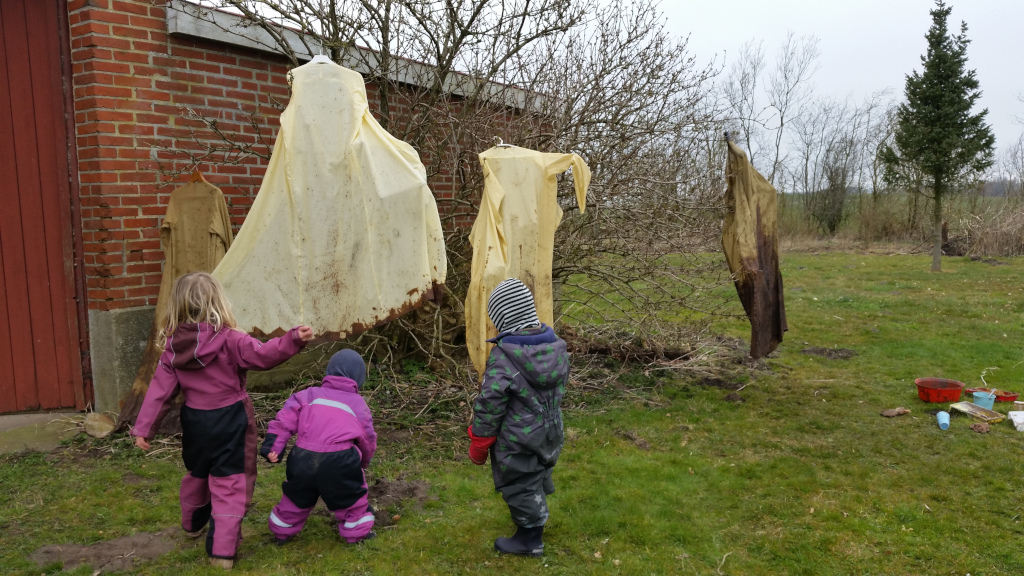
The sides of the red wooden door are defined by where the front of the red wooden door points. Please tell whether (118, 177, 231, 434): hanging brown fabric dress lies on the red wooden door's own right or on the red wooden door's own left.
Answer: on the red wooden door's own left

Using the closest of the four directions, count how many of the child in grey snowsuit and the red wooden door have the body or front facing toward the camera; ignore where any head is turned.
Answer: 1

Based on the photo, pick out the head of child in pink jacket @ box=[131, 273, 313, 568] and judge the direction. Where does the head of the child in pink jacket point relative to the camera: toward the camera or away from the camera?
away from the camera

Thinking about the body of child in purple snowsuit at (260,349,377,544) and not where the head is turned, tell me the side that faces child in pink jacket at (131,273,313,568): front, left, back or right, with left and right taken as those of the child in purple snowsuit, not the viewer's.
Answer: left

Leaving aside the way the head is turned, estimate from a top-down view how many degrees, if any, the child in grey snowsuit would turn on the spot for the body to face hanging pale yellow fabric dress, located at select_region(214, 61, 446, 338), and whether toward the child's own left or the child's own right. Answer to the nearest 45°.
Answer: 0° — they already face it

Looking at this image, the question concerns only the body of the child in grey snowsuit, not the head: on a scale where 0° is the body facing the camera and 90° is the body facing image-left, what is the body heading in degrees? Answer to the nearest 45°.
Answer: approximately 135°

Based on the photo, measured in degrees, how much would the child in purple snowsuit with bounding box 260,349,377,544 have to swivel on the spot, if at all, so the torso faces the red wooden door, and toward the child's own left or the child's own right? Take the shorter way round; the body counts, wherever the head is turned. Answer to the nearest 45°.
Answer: approximately 45° to the child's own left

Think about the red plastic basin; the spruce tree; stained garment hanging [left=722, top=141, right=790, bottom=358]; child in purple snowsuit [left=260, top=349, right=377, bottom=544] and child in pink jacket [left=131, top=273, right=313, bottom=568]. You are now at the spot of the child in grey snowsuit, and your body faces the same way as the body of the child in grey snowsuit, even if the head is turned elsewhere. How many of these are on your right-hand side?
3

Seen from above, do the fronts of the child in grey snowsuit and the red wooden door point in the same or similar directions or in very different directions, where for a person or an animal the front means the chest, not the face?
very different directions

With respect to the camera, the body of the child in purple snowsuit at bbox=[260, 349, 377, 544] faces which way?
away from the camera

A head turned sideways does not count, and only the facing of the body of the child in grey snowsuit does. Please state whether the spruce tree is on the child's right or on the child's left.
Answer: on the child's right

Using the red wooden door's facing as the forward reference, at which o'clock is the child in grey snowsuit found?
The child in grey snowsuit is roughly at 11 o'clock from the red wooden door.

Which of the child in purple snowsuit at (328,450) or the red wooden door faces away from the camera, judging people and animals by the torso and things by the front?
the child in purple snowsuit

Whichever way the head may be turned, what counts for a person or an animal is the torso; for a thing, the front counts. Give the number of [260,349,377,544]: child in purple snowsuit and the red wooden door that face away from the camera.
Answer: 1
